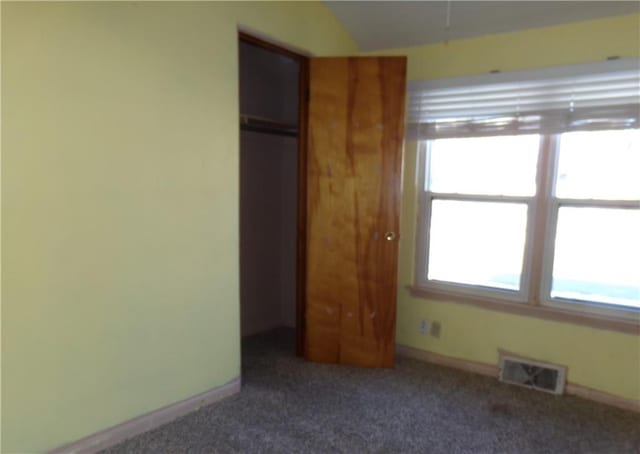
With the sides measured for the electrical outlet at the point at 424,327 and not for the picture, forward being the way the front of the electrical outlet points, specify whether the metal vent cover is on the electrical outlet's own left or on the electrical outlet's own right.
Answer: on the electrical outlet's own left

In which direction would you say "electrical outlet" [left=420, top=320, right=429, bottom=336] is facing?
toward the camera
